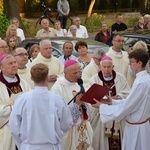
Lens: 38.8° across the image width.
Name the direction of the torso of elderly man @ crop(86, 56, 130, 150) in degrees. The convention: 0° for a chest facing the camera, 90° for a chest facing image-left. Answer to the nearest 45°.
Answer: approximately 0°

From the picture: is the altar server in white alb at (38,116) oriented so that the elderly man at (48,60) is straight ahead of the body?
yes

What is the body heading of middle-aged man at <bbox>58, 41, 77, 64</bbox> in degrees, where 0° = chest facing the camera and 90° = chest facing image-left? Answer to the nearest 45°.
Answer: approximately 0°

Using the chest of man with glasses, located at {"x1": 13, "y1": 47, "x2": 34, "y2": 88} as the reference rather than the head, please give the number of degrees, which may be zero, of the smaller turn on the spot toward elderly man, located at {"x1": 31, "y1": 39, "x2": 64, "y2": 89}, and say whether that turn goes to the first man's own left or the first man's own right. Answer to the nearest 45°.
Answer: approximately 90° to the first man's own left

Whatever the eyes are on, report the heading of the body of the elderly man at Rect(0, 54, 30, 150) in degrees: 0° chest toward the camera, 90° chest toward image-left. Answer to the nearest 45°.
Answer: approximately 315°

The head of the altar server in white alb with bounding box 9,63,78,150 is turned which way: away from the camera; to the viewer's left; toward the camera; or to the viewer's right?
away from the camera

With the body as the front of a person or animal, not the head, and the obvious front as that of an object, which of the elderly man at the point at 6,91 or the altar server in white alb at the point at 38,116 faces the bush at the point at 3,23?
the altar server in white alb

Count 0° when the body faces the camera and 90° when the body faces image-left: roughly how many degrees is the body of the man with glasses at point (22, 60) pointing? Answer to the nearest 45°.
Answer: approximately 315°

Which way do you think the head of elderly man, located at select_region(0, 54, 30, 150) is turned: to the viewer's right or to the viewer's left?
to the viewer's right

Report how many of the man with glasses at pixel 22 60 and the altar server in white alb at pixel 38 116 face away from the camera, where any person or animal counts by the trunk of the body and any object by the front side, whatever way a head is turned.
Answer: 1

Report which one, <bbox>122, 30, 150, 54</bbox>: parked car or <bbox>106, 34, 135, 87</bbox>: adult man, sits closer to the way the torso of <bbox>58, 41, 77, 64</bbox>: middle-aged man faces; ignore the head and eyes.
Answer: the adult man

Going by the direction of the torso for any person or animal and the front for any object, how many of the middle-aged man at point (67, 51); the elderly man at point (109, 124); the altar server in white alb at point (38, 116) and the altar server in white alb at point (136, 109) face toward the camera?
2

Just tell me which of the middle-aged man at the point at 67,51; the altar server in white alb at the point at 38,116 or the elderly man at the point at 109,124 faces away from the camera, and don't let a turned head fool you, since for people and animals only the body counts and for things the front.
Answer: the altar server in white alb
